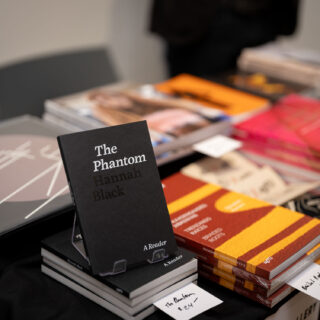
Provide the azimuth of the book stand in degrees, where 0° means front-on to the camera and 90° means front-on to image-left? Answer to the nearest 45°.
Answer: approximately 315°

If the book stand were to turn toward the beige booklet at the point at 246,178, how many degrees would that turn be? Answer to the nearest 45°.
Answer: approximately 90° to its left

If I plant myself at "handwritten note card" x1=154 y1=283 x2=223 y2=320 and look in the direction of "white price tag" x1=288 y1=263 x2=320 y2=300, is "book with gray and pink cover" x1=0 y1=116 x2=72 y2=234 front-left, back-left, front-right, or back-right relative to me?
back-left
